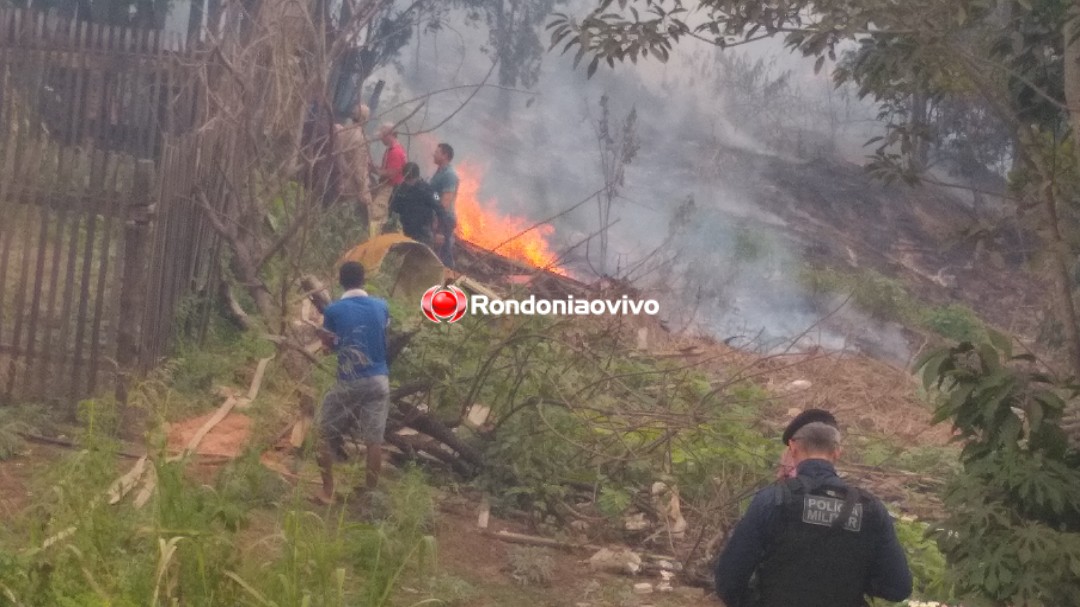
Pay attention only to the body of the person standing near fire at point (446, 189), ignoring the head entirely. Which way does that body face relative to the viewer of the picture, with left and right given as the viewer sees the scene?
facing to the left of the viewer

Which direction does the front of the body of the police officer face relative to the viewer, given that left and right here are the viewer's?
facing away from the viewer

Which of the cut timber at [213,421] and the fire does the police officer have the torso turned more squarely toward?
the fire

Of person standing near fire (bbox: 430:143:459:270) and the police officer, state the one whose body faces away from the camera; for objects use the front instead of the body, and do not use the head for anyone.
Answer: the police officer

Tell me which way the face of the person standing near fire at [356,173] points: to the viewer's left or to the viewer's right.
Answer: to the viewer's right

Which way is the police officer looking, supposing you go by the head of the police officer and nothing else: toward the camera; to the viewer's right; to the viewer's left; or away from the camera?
away from the camera

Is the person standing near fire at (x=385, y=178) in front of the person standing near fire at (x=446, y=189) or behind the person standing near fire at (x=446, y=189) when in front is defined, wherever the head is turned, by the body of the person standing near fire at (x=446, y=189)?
in front

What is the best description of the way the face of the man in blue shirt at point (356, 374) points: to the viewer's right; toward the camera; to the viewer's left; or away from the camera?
away from the camera

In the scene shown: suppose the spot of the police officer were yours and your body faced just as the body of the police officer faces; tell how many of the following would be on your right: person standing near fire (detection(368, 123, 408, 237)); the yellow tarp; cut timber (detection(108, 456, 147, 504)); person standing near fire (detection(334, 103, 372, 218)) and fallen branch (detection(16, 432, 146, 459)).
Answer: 0

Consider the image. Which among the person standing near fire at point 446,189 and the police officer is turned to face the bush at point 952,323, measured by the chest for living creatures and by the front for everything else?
the police officer

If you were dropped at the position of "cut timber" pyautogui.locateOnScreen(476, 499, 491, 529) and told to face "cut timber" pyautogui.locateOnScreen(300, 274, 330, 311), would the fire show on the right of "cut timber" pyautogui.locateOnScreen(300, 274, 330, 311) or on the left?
right
